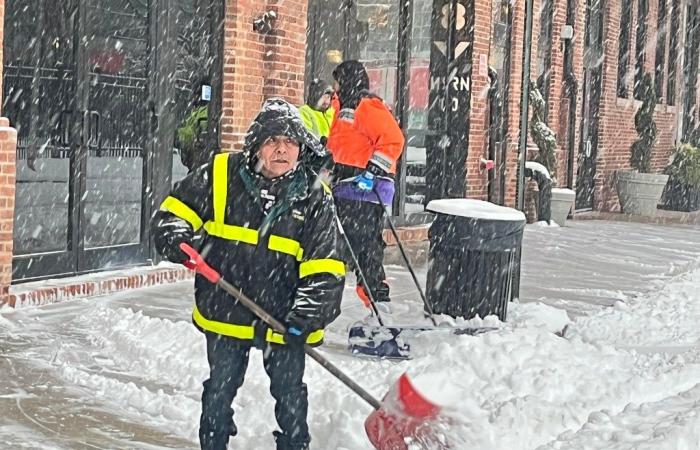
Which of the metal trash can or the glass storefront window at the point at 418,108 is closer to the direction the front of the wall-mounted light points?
the metal trash can

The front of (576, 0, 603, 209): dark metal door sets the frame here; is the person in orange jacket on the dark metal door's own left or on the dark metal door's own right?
on the dark metal door's own right

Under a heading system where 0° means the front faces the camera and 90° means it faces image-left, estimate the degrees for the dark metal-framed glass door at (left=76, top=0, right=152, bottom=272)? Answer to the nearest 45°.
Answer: approximately 315°

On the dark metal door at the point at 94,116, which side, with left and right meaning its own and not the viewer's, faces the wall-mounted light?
left

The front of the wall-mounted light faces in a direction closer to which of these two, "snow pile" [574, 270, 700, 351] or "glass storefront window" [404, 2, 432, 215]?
the snow pile

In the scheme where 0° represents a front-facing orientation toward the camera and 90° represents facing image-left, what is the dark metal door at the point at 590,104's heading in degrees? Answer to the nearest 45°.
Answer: approximately 315°

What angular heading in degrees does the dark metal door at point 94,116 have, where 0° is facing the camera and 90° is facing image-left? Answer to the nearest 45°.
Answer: approximately 315°

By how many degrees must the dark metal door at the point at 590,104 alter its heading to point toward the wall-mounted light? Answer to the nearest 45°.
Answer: approximately 45° to its right

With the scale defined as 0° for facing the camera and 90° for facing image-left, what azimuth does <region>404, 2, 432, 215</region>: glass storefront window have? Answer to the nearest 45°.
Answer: approximately 315°
